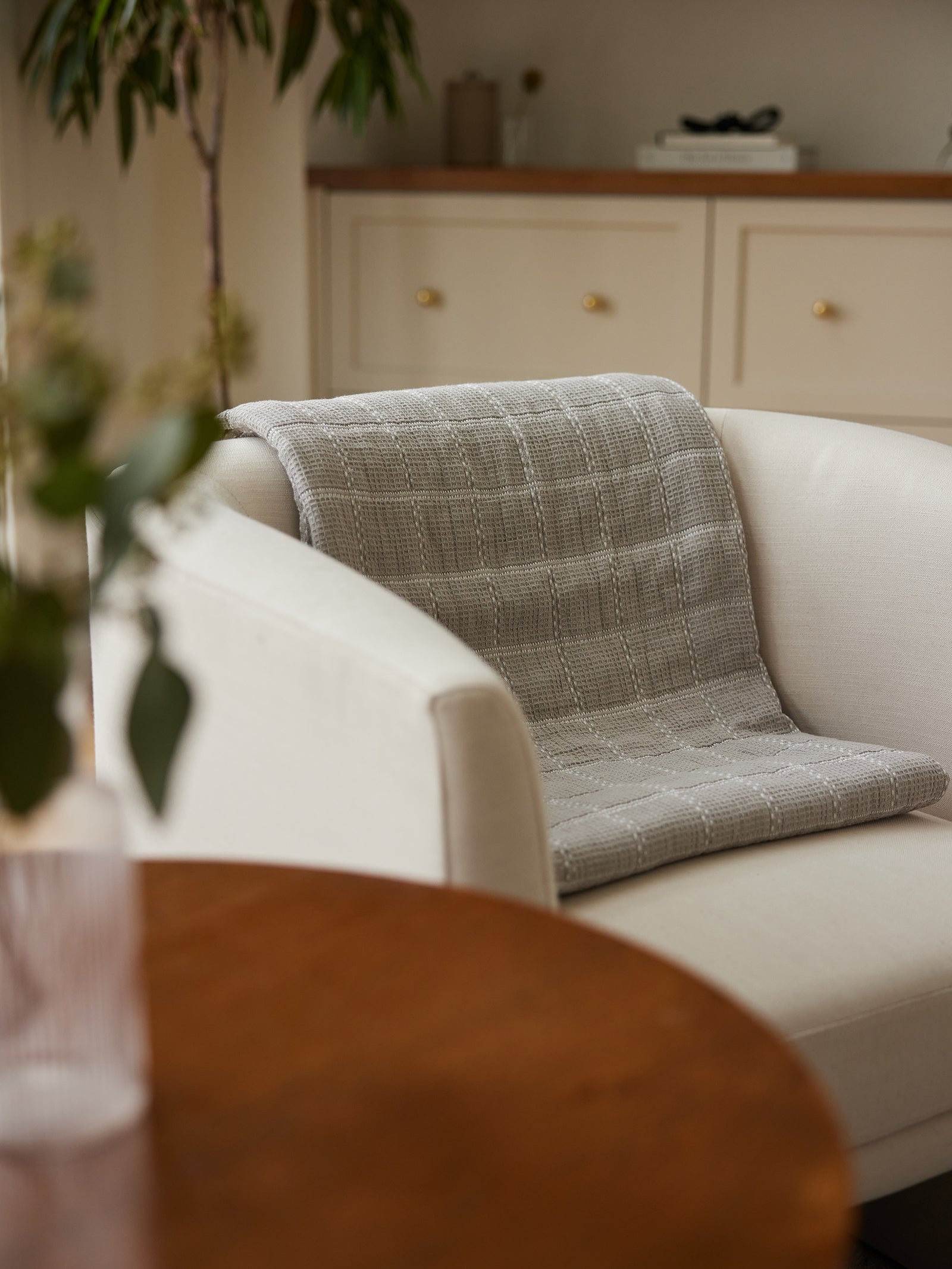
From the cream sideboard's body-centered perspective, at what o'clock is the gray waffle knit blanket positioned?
The gray waffle knit blanket is roughly at 12 o'clock from the cream sideboard.

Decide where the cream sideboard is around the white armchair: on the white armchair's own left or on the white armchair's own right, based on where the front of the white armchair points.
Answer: on the white armchair's own left

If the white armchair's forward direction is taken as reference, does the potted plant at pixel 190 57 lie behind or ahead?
behind

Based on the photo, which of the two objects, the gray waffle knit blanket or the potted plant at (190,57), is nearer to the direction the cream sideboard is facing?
the gray waffle knit blanket

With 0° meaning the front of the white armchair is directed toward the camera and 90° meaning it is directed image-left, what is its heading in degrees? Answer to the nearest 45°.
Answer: approximately 315°

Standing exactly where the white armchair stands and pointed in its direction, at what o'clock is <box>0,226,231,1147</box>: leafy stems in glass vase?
The leafy stems in glass vase is roughly at 2 o'clock from the white armchair.
